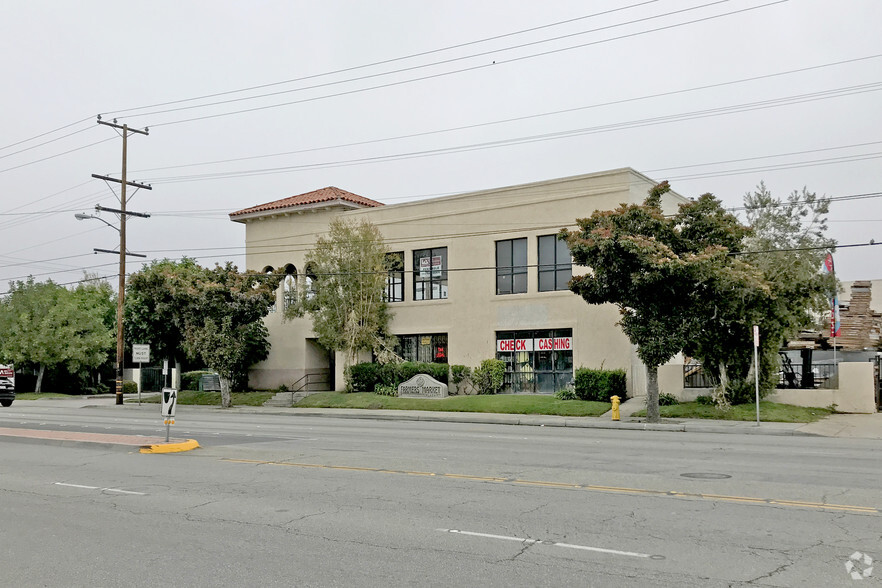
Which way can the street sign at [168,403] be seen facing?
toward the camera

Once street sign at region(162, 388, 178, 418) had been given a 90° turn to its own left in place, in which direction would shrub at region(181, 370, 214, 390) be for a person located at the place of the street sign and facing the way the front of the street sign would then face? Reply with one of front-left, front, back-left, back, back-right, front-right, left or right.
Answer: left

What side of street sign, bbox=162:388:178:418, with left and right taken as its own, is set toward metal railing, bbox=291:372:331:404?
back

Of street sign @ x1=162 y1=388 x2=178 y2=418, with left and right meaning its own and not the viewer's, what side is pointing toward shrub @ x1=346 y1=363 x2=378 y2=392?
back

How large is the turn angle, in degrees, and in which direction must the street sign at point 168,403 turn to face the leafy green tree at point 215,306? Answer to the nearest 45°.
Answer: approximately 180°

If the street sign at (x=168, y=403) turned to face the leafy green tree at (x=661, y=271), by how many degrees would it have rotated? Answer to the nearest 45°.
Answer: approximately 90° to its left

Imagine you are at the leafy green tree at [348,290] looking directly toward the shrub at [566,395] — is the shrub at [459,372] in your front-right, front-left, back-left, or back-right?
front-left

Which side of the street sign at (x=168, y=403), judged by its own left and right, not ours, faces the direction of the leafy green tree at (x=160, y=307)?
back

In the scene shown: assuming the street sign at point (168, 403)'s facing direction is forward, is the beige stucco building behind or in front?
behind

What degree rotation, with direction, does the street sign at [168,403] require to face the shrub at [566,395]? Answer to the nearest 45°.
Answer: approximately 135° to its left

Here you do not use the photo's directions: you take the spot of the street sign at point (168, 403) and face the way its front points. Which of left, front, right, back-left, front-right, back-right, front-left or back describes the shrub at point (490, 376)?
back-left

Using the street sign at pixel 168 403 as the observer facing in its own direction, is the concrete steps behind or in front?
behind

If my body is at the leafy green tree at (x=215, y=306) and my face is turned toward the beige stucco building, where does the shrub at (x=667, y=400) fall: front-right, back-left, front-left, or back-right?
front-right

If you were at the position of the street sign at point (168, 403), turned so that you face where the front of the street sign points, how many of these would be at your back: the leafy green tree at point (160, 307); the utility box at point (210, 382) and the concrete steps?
3

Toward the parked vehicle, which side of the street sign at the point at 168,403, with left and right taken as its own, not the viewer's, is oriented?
back
